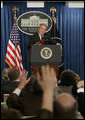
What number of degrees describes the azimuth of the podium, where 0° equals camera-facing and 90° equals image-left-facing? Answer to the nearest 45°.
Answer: approximately 0°

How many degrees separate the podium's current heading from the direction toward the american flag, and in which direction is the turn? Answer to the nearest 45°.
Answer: approximately 135° to its right
